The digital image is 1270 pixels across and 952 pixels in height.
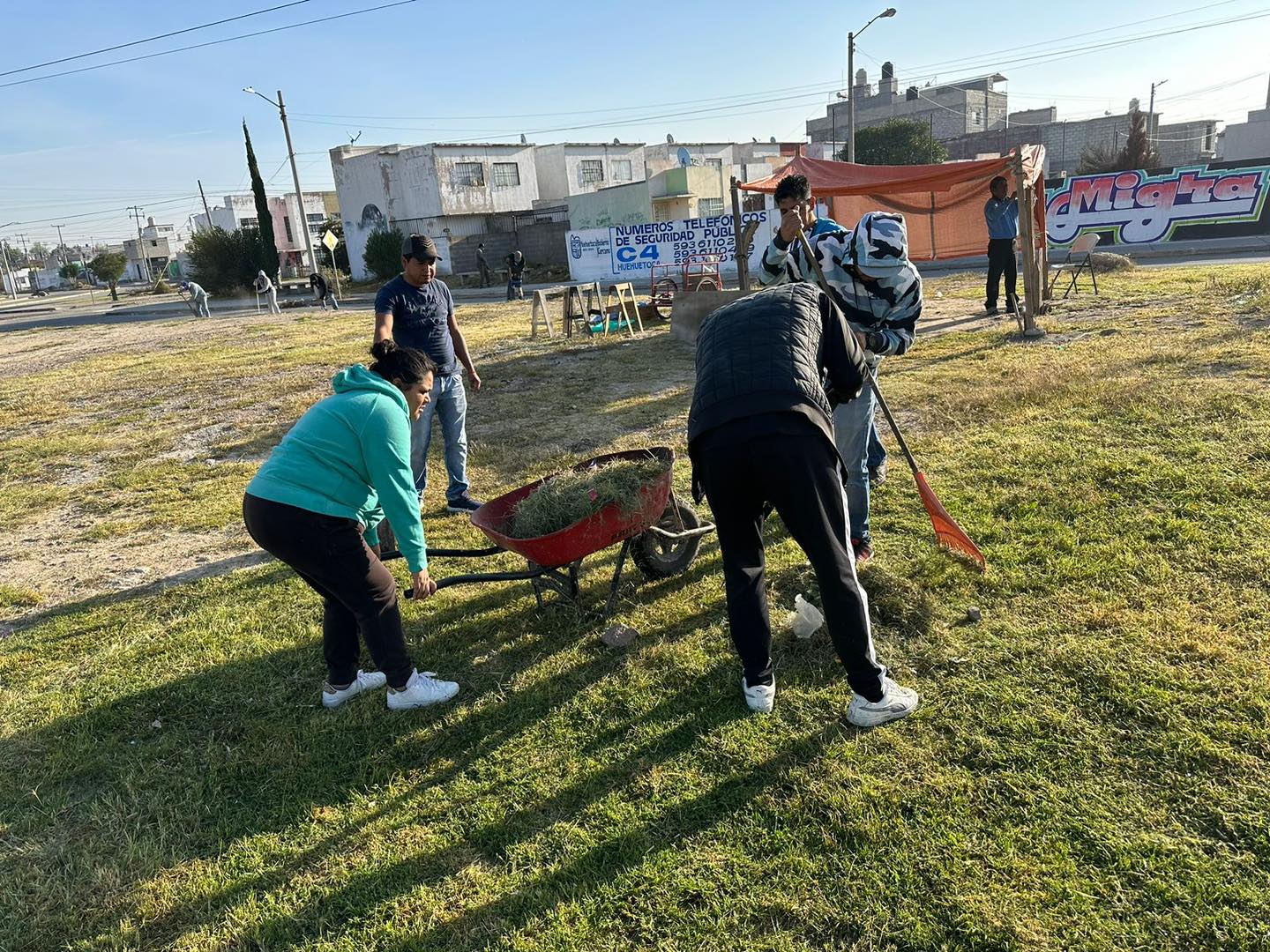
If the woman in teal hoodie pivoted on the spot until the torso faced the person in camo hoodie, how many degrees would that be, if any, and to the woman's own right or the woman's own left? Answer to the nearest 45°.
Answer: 0° — they already face them

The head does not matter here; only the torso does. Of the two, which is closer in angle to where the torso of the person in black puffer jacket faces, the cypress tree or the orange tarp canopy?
the orange tarp canopy

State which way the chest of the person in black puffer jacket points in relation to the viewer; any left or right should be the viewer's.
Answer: facing away from the viewer and to the right of the viewer

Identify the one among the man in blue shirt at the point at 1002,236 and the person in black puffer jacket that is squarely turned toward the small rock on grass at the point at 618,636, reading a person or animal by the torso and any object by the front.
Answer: the man in blue shirt

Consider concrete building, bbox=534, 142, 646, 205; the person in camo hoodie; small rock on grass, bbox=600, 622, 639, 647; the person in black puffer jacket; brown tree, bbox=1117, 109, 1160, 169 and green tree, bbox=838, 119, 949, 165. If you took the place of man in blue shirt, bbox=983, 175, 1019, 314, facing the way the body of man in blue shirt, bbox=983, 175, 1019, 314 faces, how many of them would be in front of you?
3

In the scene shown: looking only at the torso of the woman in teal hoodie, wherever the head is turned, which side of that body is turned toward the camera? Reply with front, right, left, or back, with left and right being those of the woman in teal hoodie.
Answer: right

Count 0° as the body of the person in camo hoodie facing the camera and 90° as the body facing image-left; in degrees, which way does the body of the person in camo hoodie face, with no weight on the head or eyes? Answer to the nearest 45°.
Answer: approximately 0°

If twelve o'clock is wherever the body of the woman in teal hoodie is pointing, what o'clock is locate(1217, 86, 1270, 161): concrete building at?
The concrete building is roughly at 11 o'clock from the woman in teal hoodie.

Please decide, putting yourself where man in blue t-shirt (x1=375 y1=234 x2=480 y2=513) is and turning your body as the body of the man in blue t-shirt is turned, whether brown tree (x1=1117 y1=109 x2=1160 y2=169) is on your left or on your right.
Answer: on your left
